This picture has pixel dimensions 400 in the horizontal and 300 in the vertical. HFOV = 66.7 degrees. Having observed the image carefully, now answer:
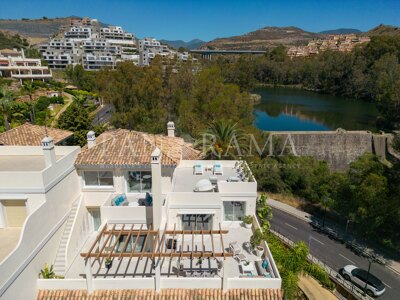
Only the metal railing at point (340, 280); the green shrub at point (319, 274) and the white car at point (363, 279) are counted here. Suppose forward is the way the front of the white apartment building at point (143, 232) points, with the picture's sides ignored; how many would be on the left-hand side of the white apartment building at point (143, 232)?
3

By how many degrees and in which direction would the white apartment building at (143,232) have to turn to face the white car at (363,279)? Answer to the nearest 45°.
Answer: approximately 90° to its left

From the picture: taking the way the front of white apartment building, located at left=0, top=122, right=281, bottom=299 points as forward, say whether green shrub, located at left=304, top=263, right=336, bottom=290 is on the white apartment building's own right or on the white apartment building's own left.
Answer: on the white apartment building's own left

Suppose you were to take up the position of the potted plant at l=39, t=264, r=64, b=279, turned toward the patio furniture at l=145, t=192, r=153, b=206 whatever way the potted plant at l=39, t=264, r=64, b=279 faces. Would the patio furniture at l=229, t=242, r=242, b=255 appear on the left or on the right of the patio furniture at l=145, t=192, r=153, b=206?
right

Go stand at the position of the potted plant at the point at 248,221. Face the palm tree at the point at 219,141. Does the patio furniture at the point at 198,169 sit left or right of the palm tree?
left

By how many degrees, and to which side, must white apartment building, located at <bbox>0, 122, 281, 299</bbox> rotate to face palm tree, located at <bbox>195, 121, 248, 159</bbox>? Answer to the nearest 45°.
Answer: approximately 135° to its left

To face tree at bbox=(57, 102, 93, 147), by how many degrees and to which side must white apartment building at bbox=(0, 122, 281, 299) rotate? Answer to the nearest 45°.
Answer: approximately 180°
